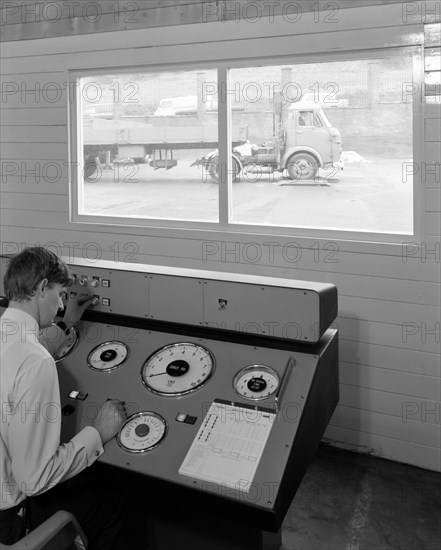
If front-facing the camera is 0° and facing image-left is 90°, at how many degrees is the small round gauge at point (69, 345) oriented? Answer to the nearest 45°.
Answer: approximately 45°

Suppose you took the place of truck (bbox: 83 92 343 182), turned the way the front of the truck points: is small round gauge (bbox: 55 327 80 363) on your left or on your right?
on your right

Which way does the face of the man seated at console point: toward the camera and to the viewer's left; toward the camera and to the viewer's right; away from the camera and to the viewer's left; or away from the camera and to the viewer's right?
away from the camera and to the viewer's right

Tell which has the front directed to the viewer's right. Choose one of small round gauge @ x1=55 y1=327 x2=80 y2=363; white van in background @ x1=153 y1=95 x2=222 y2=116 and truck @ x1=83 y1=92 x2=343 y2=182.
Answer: the truck

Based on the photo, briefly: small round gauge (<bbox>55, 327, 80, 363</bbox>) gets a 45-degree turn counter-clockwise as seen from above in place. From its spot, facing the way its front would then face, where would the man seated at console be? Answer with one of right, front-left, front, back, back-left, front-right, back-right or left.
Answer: front

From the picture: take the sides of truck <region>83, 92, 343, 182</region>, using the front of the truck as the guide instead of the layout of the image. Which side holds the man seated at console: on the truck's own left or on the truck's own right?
on the truck's own right

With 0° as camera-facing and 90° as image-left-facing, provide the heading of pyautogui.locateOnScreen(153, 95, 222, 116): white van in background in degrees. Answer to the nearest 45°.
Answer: approximately 90°

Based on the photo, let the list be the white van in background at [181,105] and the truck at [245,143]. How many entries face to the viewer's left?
1

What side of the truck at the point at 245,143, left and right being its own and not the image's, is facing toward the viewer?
right
